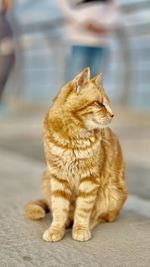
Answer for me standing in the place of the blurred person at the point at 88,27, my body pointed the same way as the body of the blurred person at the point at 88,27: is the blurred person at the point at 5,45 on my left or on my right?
on my right

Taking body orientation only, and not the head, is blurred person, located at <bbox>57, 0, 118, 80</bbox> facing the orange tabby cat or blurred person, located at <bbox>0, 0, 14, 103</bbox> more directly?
the orange tabby cat

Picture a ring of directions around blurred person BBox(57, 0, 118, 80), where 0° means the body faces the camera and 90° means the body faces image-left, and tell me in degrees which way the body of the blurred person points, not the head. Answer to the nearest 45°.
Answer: approximately 0°

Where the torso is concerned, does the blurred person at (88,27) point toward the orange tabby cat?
yes
